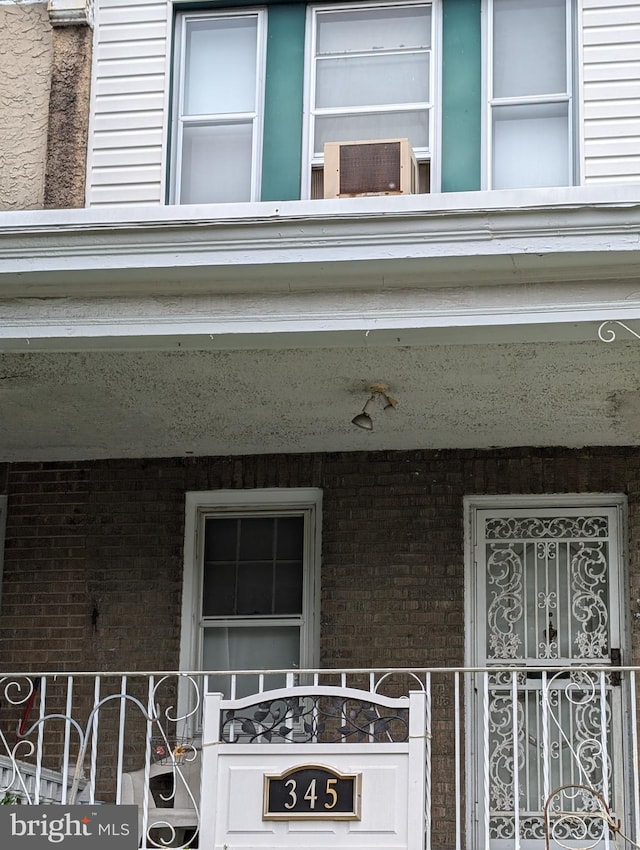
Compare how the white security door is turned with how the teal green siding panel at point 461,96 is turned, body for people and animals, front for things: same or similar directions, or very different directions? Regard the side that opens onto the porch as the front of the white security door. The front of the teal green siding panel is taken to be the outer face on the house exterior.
same or similar directions

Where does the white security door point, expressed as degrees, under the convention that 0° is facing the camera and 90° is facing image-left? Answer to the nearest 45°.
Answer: approximately 0°

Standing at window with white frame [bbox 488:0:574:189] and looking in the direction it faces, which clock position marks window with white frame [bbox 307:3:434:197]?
window with white frame [bbox 307:3:434:197] is roughly at 3 o'clock from window with white frame [bbox 488:0:574:189].

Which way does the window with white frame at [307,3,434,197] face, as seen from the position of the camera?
facing the viewer

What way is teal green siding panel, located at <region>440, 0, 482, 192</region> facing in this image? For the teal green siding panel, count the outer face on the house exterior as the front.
toward the camera

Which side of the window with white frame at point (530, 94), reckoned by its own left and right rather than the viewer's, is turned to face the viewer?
front

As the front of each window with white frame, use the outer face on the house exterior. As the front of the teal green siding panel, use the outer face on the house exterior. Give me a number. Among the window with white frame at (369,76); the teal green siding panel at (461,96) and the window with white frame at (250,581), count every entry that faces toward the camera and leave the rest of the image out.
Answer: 3

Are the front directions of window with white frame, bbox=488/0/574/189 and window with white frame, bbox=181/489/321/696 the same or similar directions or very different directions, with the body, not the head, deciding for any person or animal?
same or similar directions

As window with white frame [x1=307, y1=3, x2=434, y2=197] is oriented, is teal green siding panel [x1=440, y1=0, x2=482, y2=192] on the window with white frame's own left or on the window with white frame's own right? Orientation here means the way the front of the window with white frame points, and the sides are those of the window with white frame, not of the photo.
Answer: on the window with white frame's own left

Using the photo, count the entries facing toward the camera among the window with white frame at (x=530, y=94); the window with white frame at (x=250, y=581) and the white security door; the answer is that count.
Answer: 3
